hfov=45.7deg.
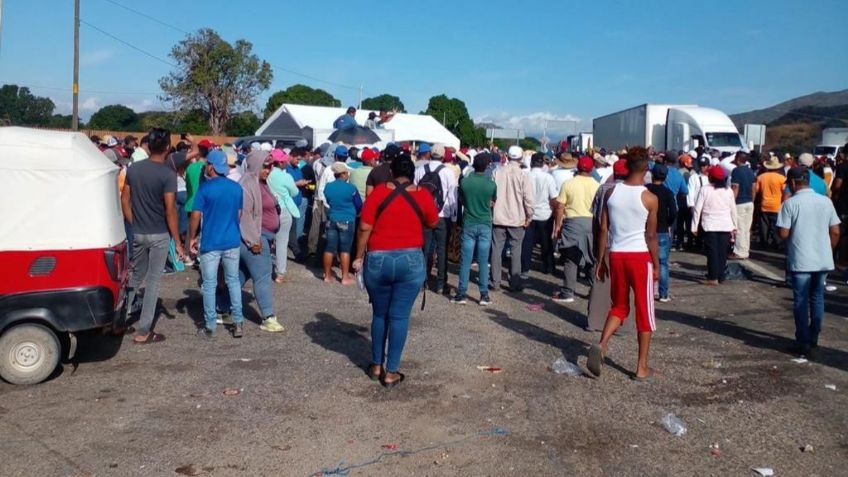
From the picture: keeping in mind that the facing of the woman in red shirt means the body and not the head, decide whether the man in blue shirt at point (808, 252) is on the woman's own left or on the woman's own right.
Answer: on the woman's own right

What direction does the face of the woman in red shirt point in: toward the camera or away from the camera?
away from the camera

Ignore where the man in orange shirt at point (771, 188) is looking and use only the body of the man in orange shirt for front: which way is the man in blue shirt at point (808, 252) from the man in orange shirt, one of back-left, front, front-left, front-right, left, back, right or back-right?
back

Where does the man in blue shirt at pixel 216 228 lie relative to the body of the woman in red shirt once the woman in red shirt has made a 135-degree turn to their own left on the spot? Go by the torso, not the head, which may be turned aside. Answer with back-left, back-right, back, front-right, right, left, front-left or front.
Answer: right

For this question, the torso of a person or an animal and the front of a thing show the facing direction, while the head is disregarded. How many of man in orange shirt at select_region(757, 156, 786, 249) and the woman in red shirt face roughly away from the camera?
2

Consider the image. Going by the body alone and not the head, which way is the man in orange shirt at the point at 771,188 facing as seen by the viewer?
away from the camera

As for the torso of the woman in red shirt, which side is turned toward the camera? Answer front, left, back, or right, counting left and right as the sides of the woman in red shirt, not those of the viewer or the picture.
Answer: back

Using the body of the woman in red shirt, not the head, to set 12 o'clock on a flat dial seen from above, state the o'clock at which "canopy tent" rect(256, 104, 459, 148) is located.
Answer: The canopy tent is roughly at 12 o'clock from the woman in red shirt.

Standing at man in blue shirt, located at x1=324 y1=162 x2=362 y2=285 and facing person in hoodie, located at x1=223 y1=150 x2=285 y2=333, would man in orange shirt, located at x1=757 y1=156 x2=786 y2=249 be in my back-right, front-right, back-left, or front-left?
back-left

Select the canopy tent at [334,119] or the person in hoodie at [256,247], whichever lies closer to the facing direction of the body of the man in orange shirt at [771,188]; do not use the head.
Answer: the canopy tent

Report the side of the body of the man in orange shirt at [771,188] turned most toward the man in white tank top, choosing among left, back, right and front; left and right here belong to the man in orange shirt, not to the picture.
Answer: back

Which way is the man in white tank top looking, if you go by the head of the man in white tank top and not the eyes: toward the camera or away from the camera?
away from the camera

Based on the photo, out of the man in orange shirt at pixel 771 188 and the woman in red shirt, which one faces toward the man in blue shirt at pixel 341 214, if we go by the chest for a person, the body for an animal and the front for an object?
the woman in red shirt
